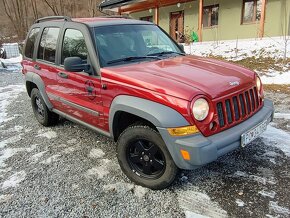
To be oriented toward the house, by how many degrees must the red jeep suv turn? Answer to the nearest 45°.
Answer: approximately 135° to its left

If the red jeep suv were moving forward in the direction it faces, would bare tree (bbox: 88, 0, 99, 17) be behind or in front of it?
behind

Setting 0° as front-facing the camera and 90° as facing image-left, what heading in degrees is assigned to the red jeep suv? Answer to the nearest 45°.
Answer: approximately 315°
